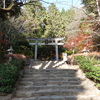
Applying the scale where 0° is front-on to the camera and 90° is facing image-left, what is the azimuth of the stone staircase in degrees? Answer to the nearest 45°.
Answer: approximately 0°
